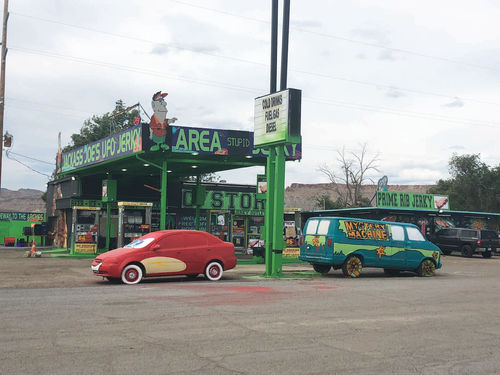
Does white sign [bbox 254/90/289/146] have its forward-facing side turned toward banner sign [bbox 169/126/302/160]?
no

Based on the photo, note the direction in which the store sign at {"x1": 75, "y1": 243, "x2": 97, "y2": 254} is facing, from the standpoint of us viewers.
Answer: facing the viewer

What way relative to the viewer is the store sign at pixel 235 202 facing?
toward the camera

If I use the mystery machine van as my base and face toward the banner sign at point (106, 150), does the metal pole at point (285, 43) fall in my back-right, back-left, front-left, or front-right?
front-left

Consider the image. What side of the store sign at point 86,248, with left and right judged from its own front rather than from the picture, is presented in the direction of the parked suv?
left

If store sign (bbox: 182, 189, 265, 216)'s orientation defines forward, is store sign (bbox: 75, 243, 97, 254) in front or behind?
in front

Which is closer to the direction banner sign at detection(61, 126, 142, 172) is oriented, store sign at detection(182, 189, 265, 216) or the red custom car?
the red custom car

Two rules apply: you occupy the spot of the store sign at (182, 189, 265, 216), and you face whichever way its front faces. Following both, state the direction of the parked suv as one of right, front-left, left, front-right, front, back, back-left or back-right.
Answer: left

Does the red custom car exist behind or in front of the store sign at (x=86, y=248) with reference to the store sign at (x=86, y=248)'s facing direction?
in front

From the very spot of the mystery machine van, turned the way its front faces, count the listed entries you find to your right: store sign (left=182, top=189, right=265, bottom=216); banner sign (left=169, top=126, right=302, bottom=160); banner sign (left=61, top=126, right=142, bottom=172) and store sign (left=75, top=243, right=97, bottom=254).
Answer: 0

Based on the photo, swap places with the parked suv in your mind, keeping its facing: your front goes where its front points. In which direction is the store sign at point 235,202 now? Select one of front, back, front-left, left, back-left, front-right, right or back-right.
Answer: front-left

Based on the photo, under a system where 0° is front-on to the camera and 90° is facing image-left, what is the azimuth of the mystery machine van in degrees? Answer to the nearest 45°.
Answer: approximately 225°

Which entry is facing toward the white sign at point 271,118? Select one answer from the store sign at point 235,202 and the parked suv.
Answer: the store sign

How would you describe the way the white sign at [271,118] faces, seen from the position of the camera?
facing the viewer and to the left of the viewer

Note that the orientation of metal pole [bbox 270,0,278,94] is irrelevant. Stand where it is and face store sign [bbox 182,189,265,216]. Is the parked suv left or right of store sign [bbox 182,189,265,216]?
right

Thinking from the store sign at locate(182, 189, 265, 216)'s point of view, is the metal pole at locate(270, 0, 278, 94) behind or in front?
in front
